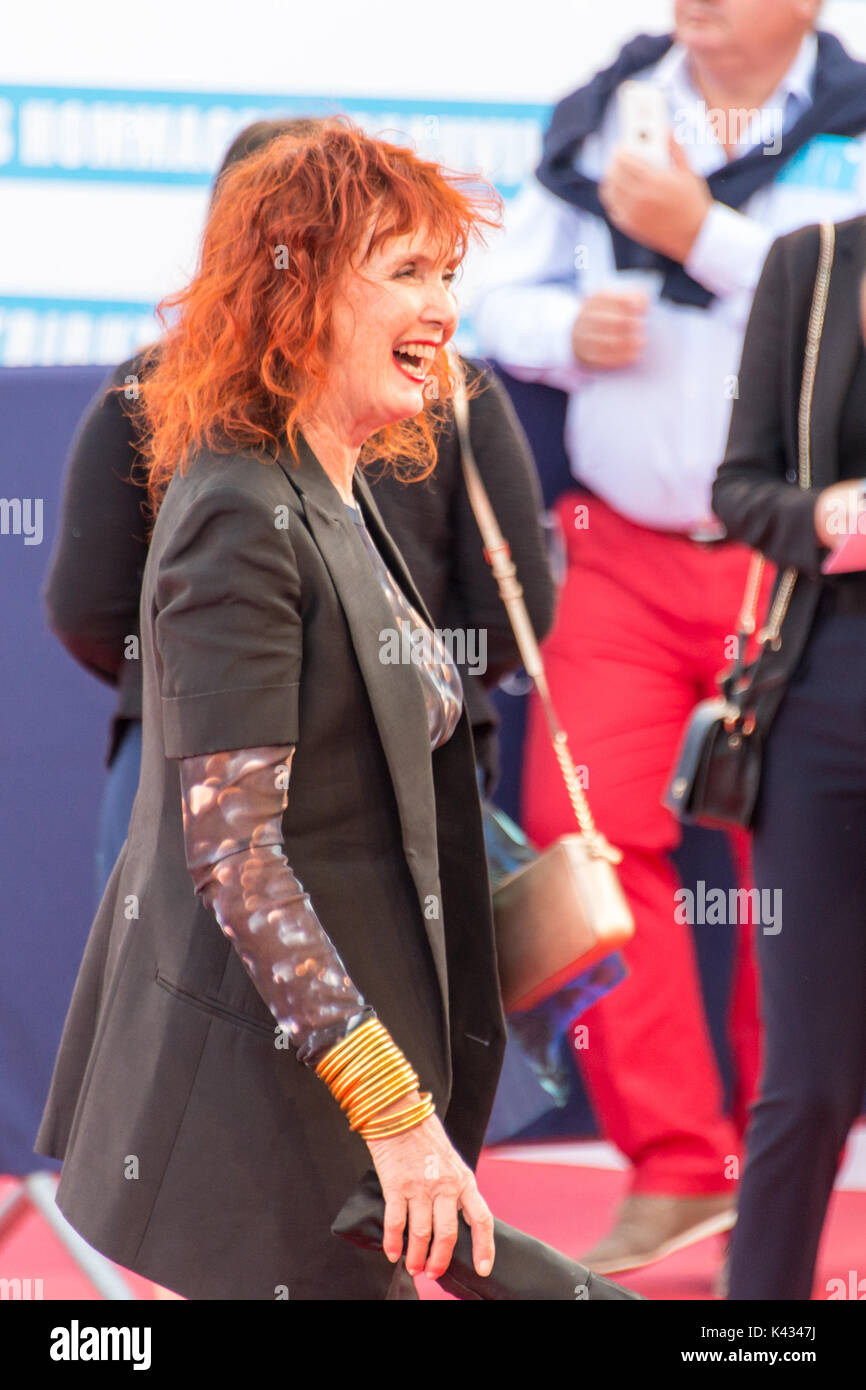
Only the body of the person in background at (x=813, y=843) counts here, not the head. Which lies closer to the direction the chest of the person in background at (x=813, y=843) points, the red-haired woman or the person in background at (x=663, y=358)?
the red-haired woman

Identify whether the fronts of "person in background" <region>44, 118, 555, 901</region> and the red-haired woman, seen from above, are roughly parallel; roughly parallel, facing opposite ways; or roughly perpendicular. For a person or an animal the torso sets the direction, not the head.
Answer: roughly perpendicular

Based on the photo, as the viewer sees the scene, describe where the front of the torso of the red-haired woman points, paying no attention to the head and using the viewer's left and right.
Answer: facing to the right of the viewer

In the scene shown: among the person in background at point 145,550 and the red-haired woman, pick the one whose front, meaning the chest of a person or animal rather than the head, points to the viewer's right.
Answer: the red-haired woman
